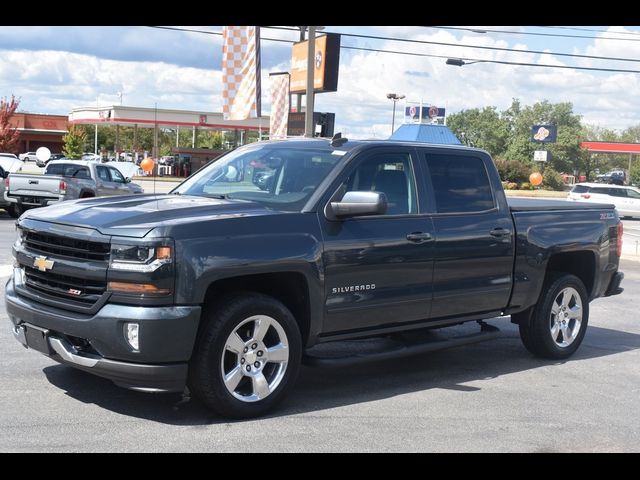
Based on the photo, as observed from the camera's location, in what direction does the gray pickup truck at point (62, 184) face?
facing away from the viewer and to the right of the viewer

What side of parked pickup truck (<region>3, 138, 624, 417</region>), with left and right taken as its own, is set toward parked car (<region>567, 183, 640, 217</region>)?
back

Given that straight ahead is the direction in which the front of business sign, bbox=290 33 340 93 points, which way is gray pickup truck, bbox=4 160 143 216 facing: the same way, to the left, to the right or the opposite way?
the opposite way

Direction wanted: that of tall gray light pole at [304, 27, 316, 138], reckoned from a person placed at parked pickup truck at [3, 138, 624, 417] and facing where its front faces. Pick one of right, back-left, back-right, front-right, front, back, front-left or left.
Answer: back-right

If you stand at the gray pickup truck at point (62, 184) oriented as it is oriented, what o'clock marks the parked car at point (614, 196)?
The parked car is roughly at 1 o'clock from the gray pickup truck.

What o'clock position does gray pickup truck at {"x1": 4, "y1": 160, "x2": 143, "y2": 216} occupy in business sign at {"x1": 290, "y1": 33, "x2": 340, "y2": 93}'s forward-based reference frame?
The gray pickup truck is roughly at 1 o'clock from the business sign.

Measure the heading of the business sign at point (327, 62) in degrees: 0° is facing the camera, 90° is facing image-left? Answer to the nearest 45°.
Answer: approximately 45°

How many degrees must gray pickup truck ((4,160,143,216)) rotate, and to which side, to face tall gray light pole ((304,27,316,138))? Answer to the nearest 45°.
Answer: approximately 90° to its right

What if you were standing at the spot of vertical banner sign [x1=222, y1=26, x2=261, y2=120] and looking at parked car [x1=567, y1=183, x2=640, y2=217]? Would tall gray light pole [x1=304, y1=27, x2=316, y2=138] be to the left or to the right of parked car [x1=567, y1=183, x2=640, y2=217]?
left

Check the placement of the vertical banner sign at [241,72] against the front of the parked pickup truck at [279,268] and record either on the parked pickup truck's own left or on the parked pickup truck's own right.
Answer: on the parked pickup truck's own right

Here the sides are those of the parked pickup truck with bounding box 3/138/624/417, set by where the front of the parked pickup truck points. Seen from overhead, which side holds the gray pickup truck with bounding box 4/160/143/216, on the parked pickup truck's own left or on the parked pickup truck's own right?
on the parked pickup truck's own right
